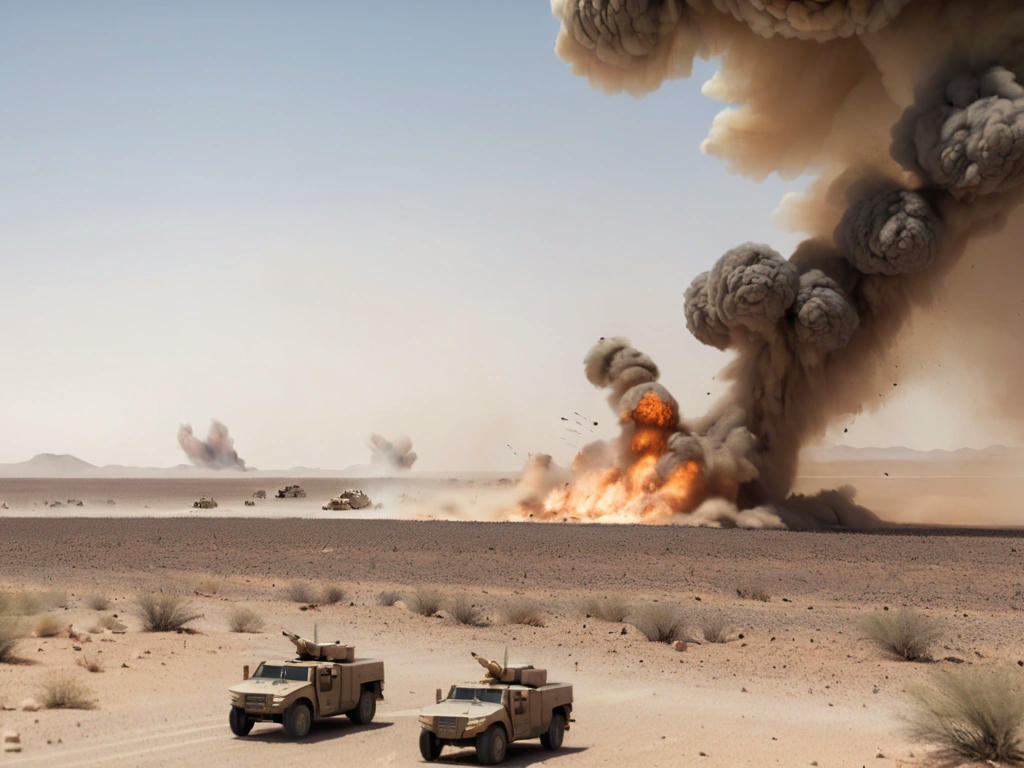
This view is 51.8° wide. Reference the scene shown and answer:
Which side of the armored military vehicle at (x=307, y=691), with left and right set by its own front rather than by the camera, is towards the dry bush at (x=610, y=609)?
back

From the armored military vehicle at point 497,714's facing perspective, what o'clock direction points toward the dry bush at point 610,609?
The dry bush is roughly at 5 o'clock from the armored military vehicle.

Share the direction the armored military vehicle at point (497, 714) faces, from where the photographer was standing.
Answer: facing the viewer and to the left of the viewer

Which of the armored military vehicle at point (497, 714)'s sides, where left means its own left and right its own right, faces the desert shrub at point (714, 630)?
back

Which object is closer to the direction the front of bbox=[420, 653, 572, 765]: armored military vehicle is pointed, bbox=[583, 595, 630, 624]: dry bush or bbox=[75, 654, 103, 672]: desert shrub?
the desert shrub

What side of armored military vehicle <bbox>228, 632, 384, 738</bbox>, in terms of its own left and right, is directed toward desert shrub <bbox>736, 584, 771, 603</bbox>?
back

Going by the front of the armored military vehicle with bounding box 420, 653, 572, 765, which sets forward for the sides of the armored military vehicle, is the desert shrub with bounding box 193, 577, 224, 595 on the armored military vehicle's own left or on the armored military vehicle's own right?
on the armored military vehicle's own right

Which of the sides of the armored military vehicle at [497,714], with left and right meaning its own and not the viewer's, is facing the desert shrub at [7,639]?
right

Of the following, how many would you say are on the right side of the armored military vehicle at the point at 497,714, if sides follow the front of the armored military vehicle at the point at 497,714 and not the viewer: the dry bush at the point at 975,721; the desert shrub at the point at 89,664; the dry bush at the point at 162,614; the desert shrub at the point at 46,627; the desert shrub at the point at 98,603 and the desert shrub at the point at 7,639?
5

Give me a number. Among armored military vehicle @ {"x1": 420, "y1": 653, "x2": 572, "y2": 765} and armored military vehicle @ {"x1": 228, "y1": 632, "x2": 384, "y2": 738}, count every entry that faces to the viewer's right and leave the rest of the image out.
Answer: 0

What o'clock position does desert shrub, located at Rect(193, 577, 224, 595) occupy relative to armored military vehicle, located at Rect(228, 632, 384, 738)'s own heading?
The desert shrub is roughly at 4 o'clock from the armored military vehicle.

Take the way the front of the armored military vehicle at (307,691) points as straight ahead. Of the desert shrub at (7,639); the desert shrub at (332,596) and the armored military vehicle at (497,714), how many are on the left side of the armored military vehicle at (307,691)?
1

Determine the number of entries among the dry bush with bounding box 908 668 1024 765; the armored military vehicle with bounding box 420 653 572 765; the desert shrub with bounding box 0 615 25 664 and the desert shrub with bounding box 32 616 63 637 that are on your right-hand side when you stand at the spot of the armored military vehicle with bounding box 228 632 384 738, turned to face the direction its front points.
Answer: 2

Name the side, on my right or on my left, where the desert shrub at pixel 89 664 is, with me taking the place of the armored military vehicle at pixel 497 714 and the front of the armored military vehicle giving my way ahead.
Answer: on my right
